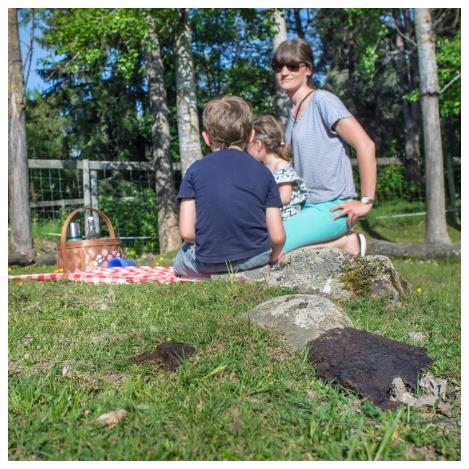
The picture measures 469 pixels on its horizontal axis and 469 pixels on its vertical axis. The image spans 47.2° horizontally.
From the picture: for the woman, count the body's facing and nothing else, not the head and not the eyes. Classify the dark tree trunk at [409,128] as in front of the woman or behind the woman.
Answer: behind

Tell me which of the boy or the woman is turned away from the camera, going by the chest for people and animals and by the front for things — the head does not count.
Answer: the boy

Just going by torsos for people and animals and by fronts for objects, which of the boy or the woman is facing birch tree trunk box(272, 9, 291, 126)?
the boy

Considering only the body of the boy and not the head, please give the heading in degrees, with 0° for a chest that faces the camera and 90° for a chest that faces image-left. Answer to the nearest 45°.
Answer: approximately 180°

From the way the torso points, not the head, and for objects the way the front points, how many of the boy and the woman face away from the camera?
1

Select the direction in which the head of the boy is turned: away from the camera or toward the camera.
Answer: away from the camera

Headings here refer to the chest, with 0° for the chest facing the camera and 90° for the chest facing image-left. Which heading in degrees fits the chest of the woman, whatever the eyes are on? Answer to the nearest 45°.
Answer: approximately 45°

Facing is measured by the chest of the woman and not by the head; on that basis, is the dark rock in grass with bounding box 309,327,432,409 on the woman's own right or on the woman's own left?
on the woman's own left

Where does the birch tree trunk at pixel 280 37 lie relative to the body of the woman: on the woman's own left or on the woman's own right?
on the woman's own right

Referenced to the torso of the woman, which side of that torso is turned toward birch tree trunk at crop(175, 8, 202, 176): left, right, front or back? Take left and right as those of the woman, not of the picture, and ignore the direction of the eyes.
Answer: right
